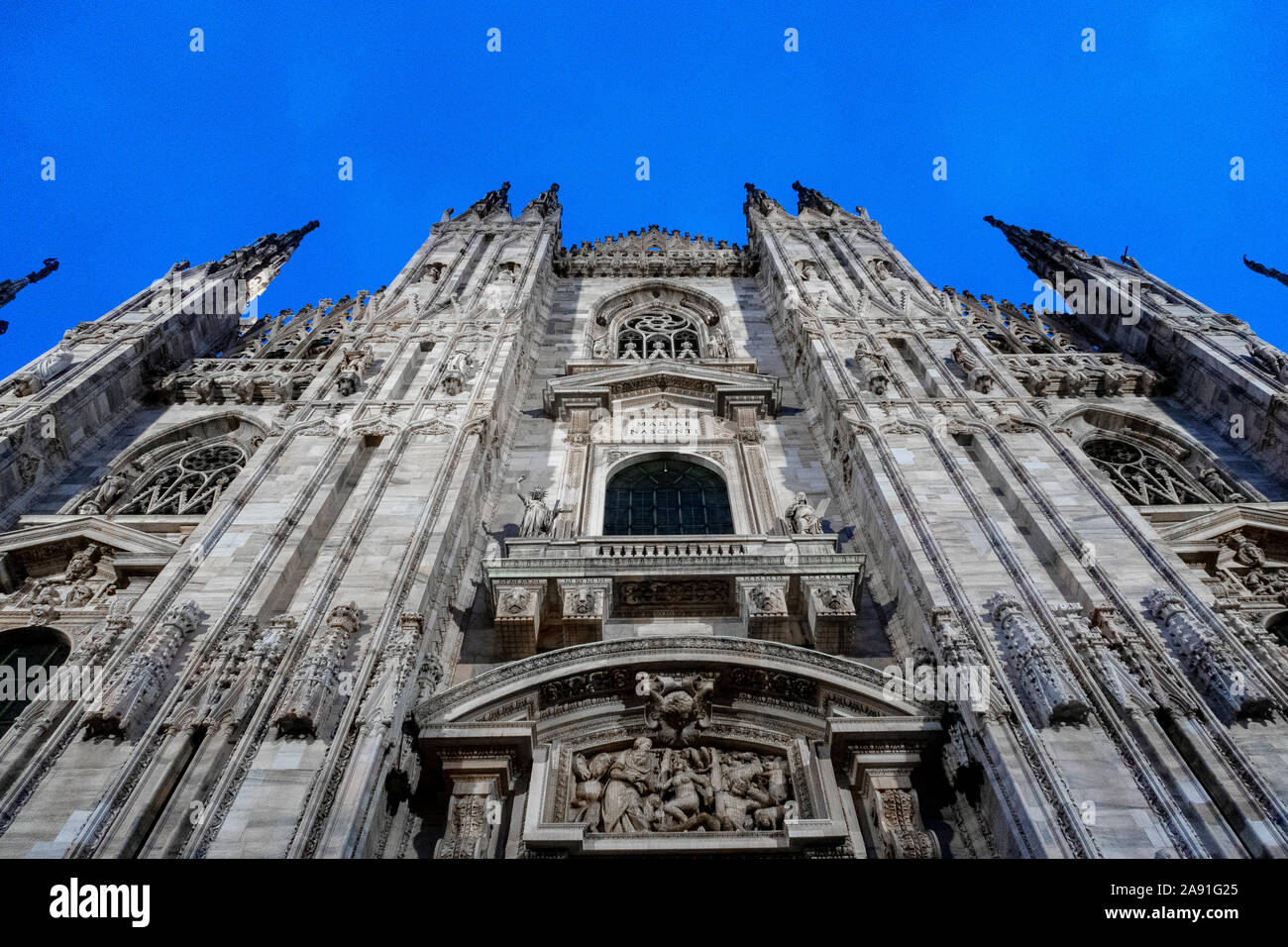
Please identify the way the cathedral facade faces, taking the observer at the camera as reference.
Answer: facing the viewer
